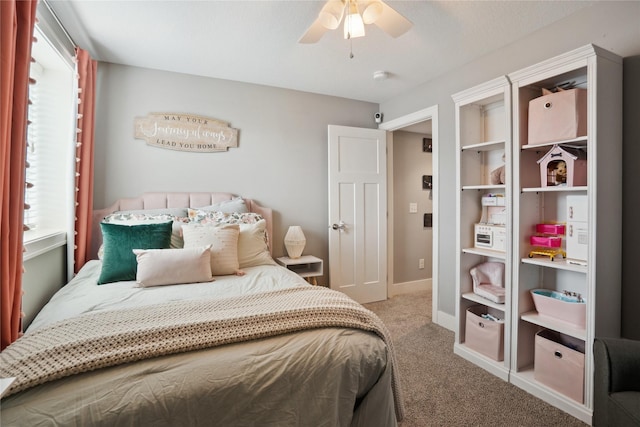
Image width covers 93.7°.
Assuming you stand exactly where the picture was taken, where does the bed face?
facing the viewer

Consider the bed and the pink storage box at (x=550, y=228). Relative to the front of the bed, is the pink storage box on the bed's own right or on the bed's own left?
on the bed's own left

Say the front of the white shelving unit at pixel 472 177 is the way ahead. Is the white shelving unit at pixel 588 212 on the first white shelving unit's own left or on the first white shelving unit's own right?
on the first white shelving unit's own left

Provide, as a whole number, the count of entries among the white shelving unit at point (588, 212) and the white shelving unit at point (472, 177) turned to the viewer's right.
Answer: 0

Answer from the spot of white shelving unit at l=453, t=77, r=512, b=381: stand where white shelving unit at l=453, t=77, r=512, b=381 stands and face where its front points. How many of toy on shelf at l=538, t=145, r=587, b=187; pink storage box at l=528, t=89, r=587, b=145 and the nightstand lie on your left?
2

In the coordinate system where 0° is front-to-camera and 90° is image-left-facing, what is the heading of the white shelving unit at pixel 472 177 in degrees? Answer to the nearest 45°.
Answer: approximately 45°

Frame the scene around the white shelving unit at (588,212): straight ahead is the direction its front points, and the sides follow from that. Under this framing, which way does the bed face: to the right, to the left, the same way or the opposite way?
to the left

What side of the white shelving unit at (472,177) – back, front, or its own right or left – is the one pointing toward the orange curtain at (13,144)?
front

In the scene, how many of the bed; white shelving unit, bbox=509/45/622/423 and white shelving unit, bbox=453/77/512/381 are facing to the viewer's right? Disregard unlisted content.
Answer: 0

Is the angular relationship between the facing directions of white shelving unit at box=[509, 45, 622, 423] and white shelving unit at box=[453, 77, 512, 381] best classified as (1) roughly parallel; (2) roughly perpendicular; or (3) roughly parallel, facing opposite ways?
roughly parallel

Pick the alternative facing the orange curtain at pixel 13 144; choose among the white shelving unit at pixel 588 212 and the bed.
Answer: the white shelving unit

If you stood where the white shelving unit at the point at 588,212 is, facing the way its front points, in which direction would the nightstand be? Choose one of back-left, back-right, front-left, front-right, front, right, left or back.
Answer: front-right

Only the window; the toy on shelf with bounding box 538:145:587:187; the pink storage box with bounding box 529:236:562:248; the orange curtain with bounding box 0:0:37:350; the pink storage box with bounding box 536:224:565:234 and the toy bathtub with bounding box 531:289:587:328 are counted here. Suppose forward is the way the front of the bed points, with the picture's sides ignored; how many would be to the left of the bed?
4

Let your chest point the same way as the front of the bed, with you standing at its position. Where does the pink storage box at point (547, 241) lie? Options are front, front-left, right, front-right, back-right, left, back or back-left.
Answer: left

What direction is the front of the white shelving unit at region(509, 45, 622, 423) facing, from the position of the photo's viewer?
facing the viewer and to the left of the viewer

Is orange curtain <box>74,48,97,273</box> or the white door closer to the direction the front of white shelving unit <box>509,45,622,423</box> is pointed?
the orange curtain

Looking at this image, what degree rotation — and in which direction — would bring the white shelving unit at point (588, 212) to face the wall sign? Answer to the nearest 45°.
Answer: approximately 45° to its right

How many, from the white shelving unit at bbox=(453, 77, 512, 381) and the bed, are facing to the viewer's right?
0

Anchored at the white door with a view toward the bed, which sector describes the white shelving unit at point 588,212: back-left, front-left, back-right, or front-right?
front-left

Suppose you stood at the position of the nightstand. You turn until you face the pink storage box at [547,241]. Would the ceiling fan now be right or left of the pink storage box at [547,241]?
right

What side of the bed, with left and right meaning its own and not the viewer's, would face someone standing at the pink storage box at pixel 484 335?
left
